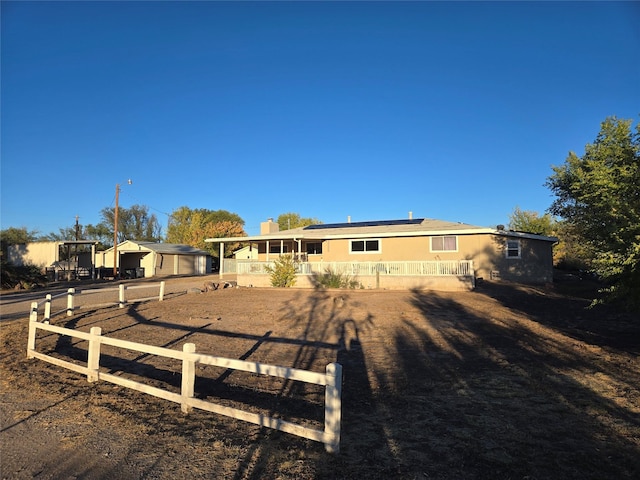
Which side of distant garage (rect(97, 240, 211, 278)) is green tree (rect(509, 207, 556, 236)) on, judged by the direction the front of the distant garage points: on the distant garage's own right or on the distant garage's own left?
on the distant garage's own left

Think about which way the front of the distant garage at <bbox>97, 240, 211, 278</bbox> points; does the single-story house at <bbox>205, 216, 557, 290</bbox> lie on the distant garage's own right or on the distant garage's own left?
on the distant garage's own left

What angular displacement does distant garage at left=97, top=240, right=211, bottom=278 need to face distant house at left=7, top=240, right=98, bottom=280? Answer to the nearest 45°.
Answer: approximately 45° to its right

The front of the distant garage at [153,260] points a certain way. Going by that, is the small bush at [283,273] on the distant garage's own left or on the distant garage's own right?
on the distant garage's own left

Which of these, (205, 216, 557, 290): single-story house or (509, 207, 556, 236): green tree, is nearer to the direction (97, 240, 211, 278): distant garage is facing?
the single-story house

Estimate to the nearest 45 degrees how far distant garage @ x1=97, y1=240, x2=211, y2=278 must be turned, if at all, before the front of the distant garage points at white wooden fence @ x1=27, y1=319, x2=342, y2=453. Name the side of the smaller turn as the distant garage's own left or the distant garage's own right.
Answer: approximately 45° to the distant garage's own left

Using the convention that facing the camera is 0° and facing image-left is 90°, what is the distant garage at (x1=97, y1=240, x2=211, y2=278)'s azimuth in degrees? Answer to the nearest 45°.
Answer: approximately 45°

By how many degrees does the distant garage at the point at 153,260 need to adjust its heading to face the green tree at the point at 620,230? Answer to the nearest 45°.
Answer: approximately 45° to its left
